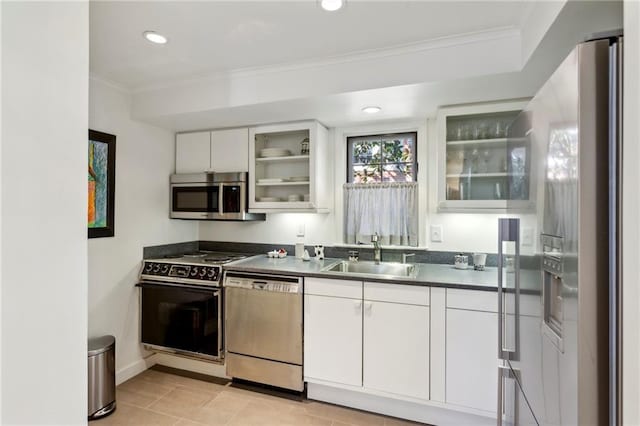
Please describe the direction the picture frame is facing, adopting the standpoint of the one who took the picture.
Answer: facing the viewer and to the right of the viewer

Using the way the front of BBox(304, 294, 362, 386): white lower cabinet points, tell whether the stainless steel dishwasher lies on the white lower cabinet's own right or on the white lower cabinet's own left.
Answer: on the white lower cabinet's own right

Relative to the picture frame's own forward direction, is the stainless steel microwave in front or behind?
in front

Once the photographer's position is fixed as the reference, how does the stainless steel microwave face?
facing the viewer and to the left of the viewer

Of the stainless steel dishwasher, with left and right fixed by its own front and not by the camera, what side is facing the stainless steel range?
right

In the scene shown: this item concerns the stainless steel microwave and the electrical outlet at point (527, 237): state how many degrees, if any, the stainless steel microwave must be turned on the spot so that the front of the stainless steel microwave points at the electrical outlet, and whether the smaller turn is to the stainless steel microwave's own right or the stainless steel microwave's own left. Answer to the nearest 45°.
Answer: approximately 90° to the stainless steel microwave's own left

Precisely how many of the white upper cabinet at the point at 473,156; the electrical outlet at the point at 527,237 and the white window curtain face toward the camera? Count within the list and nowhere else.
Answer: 3

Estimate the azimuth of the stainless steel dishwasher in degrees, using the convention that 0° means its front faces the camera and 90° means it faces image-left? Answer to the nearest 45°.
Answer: approximately 45°
